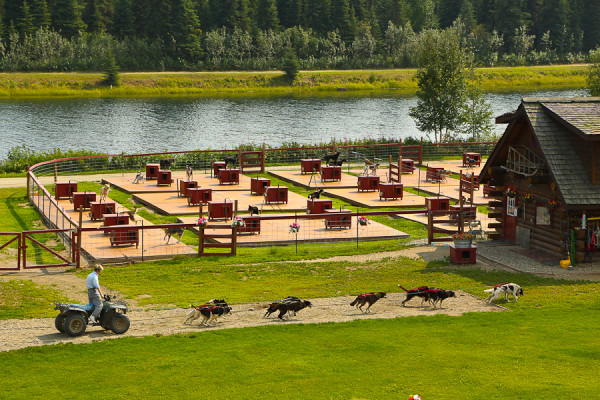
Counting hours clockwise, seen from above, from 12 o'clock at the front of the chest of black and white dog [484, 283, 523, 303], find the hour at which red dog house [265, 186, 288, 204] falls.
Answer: The red dog house is roughly at 8 o'clock from the black and white dog.

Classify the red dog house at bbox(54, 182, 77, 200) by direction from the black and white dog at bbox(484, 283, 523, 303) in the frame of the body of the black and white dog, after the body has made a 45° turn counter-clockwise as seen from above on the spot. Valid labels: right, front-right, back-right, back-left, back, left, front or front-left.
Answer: left

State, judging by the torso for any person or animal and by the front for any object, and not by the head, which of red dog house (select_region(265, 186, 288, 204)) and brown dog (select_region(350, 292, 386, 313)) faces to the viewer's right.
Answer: the brown dog

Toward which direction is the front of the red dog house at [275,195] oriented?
toward the camera

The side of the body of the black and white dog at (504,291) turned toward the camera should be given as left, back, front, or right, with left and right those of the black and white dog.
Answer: right

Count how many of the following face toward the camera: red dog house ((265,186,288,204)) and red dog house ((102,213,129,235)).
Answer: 2

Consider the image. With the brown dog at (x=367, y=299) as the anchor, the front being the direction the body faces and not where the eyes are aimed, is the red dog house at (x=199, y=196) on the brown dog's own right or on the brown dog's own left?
on the brown dog's own left

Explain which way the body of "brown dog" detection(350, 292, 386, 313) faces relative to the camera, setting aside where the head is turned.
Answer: to the viewer's right

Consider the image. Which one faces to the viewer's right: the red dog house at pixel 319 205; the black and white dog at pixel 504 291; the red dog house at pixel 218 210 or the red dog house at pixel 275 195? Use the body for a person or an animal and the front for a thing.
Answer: the black and white dog

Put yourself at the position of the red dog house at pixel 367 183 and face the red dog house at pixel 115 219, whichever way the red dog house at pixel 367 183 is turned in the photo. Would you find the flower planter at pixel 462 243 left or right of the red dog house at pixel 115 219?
left

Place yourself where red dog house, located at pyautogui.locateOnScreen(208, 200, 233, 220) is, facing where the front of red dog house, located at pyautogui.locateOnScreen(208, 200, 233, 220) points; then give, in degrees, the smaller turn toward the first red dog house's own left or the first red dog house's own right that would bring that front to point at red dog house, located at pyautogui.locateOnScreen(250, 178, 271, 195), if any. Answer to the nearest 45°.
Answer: approximately 180°

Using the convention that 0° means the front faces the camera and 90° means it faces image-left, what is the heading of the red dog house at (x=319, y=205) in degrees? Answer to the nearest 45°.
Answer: approximately 0°

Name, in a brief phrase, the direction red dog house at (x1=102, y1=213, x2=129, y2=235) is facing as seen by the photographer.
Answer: facing the viewer

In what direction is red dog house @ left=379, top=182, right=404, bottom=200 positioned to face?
toward the camera

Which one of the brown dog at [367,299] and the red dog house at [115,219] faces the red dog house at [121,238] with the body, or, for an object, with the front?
the red dog house at [115,219]

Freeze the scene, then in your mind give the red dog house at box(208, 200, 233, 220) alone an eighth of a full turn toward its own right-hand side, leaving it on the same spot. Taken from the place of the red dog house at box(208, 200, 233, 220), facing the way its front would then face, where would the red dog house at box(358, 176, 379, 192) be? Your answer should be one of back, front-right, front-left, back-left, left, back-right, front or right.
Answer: back
